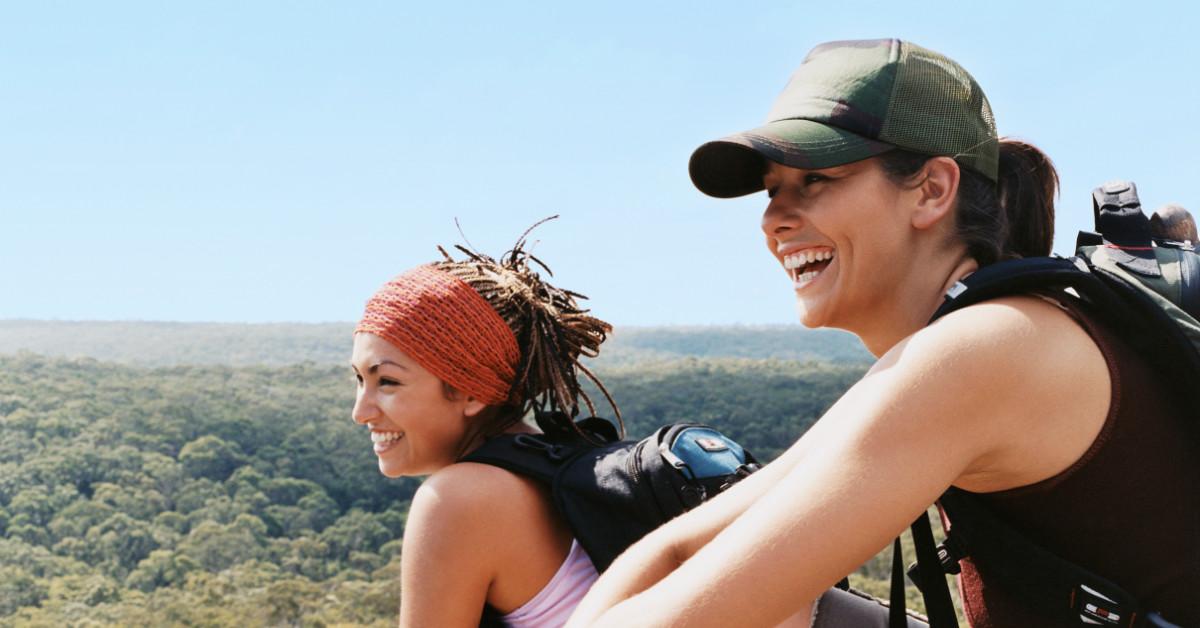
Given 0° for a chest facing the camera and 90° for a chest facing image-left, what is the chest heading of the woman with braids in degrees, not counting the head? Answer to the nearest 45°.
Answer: approximately 90°

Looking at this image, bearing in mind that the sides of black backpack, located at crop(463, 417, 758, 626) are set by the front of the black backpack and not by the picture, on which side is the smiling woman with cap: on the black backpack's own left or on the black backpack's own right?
on the black backpack's own right

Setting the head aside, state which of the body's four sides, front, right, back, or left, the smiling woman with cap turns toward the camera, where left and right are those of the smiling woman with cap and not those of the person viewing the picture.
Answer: left

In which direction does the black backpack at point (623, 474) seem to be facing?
to the viewer's right

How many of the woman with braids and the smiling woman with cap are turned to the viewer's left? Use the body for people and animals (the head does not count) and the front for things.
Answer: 2

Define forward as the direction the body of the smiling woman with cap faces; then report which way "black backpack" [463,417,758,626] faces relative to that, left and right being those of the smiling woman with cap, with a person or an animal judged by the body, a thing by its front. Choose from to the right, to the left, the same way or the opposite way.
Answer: the opposite way

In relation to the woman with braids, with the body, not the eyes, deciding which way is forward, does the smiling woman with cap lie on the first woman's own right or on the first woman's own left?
on the first woman's own left

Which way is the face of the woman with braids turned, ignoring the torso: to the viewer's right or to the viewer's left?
to the viewer's left
